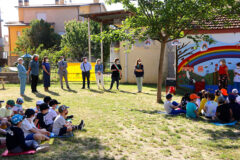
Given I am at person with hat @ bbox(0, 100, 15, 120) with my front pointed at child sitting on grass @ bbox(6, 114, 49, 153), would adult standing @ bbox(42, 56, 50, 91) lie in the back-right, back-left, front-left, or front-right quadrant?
back-left

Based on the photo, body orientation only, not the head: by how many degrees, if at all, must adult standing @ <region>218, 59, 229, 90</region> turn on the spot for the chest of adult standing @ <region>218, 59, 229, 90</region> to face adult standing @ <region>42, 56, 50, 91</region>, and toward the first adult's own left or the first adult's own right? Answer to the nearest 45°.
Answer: approximately 90° to the first adult's own right

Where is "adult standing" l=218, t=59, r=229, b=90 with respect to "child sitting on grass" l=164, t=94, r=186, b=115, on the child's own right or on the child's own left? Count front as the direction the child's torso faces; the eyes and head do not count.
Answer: on the child's own left

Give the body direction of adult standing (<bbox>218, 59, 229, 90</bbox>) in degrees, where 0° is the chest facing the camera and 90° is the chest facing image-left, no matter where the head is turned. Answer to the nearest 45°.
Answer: approximately 0°

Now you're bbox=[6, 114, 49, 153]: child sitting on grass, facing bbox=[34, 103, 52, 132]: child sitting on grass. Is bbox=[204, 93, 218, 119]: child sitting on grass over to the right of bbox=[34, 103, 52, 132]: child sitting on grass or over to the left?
right
